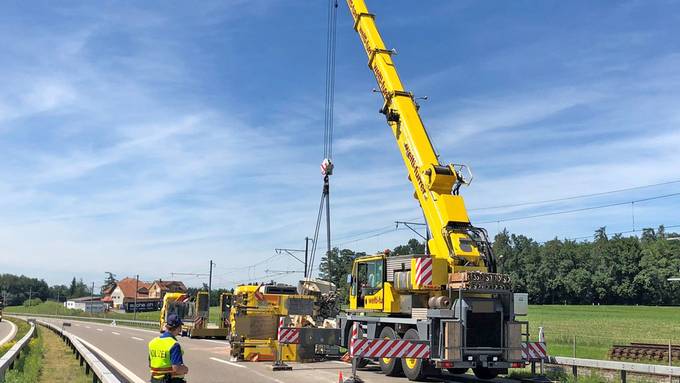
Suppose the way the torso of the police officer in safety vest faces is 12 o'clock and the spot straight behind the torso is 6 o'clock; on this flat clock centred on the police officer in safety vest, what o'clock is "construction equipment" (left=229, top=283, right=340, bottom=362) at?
The construction equipment is roughly at 11 o'clock from the police officer in safety vest.

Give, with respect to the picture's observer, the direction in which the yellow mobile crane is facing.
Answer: facing away from the viewer and to the left of the viewer

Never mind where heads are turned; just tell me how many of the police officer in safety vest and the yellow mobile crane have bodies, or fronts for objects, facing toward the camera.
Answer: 0

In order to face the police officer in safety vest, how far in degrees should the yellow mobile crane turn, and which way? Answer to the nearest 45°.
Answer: approximately 135° to its left

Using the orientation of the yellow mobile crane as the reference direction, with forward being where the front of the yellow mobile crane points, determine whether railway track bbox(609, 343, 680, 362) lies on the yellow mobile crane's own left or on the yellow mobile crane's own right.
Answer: on the yellow mobile crane's own right

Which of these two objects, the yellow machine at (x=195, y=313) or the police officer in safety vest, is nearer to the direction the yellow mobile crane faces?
the yellow machine

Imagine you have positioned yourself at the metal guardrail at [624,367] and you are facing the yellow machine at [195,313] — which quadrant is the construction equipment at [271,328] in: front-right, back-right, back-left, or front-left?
front-left

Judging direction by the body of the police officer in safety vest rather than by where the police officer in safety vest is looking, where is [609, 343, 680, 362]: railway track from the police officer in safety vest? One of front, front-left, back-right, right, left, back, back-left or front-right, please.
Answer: front

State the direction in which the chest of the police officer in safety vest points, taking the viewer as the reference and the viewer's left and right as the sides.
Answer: facing away from the viewer and to the right of the viewer
